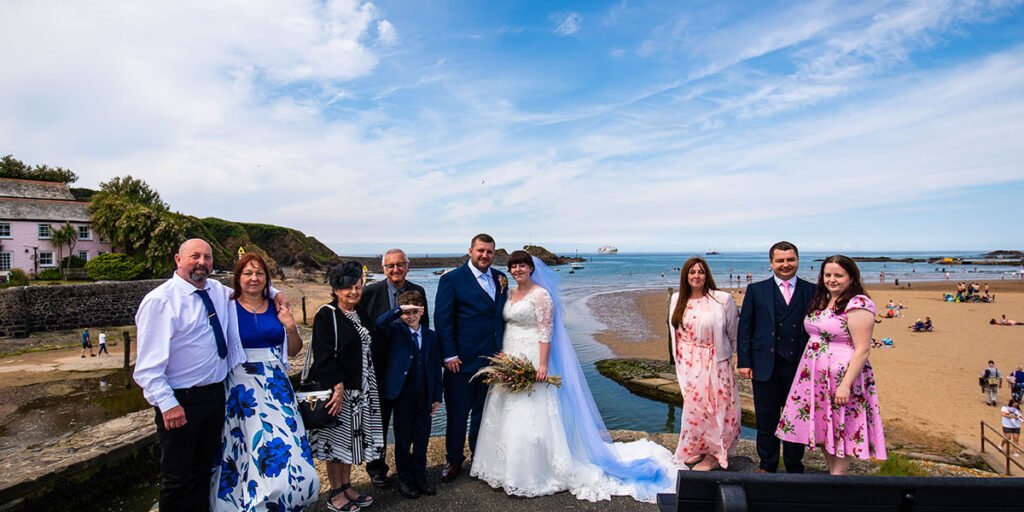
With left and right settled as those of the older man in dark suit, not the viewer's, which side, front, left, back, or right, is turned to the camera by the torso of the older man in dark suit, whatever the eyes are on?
front

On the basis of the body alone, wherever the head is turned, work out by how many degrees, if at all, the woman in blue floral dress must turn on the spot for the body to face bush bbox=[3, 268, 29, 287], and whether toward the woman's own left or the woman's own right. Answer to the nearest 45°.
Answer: approximately 180°

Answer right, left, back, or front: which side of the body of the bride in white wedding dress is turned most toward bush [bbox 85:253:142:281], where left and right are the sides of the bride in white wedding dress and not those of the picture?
right

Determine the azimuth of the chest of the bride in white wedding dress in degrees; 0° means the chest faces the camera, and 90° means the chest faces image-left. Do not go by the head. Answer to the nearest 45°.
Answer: approximately 45°

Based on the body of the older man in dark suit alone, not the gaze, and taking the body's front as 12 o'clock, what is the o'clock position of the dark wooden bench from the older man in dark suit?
The dark wooden bench is roughly at 11 o'clock from the older man in dark suit.

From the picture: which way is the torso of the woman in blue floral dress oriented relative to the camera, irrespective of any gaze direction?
toward the camera

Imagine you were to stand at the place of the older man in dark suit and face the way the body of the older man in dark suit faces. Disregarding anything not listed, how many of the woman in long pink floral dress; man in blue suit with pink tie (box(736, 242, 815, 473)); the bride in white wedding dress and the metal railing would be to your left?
4

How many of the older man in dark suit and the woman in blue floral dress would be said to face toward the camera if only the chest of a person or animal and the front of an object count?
2

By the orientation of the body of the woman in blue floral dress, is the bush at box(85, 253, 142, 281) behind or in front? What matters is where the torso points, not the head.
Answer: behind
